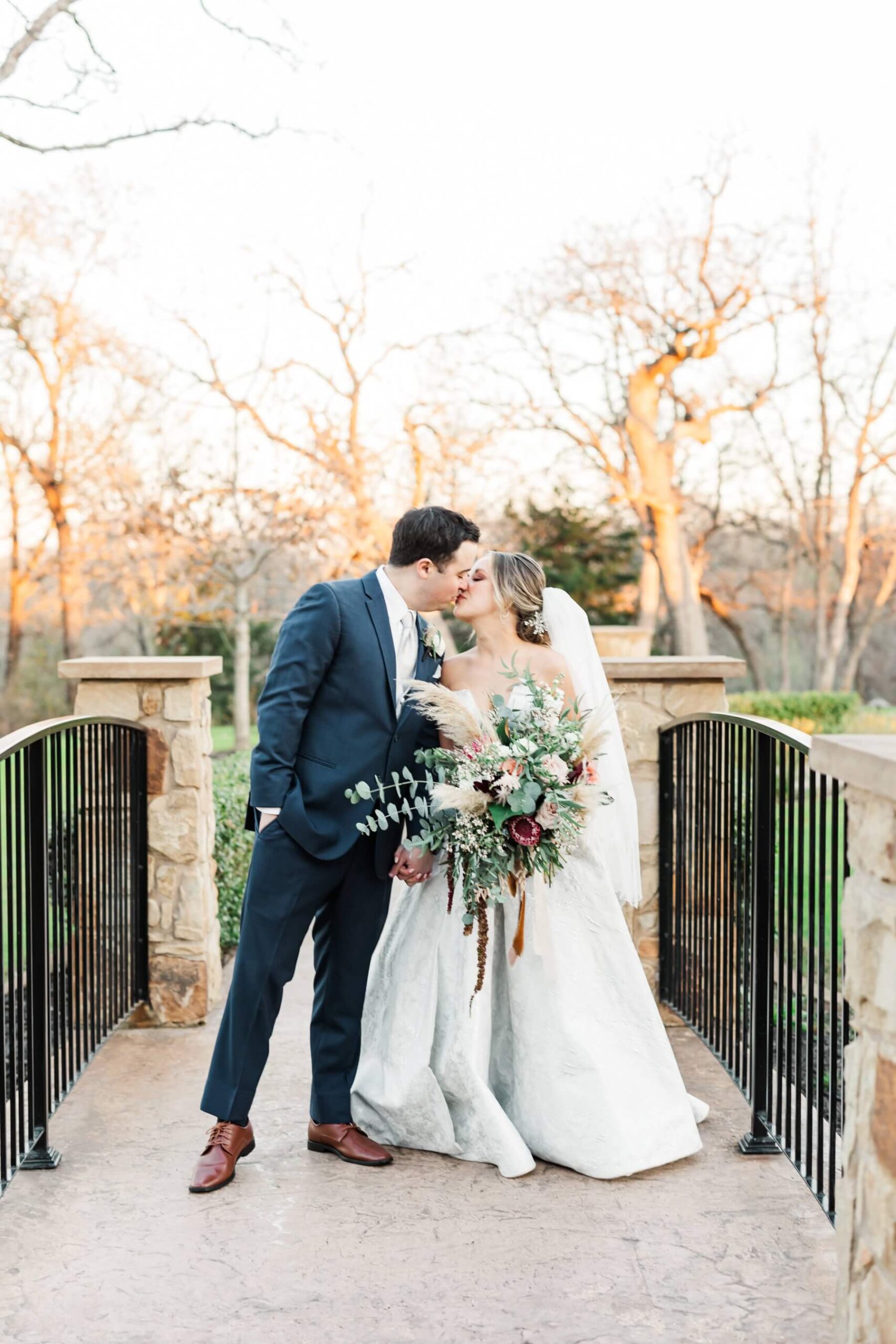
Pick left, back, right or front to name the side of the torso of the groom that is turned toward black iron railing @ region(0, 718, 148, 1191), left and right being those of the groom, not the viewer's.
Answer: back

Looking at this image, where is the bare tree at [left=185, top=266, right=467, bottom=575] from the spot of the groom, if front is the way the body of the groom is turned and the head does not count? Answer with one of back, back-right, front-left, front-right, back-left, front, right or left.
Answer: back-left

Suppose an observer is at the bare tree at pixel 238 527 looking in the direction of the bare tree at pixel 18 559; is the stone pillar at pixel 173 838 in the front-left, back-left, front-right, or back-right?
back-left

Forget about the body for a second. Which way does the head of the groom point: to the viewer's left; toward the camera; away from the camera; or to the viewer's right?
to the viewer's right

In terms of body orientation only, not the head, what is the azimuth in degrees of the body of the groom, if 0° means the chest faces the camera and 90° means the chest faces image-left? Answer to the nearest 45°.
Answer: approximately 315°

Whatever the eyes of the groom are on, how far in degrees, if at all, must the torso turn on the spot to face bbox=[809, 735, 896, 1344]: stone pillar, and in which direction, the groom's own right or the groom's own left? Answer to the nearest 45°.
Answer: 0° — they already face it

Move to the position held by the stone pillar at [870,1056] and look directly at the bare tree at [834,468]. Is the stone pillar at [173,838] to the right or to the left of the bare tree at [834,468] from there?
left

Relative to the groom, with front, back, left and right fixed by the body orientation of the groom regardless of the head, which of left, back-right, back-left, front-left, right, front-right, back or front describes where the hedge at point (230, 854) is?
back-left

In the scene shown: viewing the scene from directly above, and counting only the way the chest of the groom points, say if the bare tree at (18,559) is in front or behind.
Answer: behind

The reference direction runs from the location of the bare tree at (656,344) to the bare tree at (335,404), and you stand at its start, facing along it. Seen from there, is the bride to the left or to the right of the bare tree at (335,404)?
left

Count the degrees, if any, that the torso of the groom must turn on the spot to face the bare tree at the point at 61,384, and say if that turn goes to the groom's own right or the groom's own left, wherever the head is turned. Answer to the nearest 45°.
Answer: approximately 135° to the groom's own left

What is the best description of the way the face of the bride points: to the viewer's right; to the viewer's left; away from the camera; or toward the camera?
to the viewer's left
